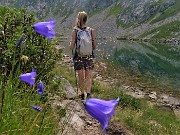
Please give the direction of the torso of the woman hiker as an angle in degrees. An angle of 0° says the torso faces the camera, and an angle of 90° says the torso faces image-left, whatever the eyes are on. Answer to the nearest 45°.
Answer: approximately 180°

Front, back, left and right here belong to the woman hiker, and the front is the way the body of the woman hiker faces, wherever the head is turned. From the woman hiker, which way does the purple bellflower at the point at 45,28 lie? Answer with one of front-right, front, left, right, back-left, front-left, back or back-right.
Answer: back

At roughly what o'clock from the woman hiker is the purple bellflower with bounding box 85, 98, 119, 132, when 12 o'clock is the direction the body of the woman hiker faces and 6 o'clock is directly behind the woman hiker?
The purple bellflower is roughly at 6 o'clock from the woman hiker.
